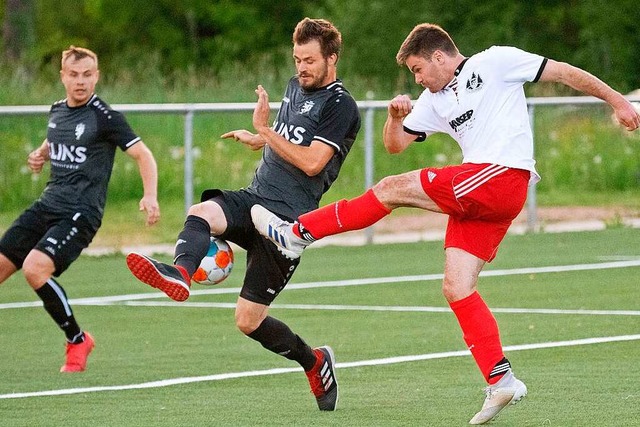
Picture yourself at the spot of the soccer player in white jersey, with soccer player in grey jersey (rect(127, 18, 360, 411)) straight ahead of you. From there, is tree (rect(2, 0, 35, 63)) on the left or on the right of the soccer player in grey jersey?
right

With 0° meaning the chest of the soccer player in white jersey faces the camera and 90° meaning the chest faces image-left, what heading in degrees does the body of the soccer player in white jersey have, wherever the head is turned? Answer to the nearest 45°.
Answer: approximately 45°

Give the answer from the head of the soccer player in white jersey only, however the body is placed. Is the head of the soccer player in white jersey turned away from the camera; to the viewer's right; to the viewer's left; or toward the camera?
to the viewer's left
